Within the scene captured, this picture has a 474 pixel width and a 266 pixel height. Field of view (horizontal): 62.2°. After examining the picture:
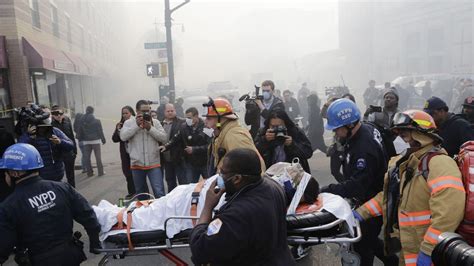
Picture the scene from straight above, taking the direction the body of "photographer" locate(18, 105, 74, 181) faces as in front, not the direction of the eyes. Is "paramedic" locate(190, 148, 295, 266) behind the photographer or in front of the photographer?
in front

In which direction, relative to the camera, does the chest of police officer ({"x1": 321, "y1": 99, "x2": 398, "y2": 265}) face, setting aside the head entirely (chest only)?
to the viewer's left

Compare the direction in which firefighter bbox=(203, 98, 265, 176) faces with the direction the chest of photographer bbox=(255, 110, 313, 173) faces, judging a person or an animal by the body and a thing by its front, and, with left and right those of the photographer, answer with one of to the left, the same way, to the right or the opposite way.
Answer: to the right

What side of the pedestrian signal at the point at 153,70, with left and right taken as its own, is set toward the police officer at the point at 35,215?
front

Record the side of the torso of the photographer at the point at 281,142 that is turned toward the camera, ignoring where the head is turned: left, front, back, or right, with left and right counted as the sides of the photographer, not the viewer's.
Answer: front

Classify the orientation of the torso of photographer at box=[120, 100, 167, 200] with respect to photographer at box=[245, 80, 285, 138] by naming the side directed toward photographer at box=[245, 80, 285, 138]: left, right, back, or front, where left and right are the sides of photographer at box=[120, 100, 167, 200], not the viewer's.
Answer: left

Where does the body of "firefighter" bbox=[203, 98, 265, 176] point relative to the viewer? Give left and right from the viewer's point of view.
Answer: facing to the left of the viewer

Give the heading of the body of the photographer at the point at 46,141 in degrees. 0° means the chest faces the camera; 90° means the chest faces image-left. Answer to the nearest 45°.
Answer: approximately 0°

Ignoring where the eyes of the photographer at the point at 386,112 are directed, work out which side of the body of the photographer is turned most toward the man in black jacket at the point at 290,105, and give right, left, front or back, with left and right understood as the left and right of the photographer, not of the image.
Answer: right

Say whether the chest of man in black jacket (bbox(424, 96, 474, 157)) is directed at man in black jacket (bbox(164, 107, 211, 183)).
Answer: yes

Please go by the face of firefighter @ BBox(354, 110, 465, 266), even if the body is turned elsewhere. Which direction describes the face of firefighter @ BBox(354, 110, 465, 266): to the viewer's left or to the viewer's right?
to the viewer's left

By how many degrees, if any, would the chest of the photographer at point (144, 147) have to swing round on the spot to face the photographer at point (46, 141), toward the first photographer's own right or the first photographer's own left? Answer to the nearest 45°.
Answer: approximately 45° to the first photographer's own right
